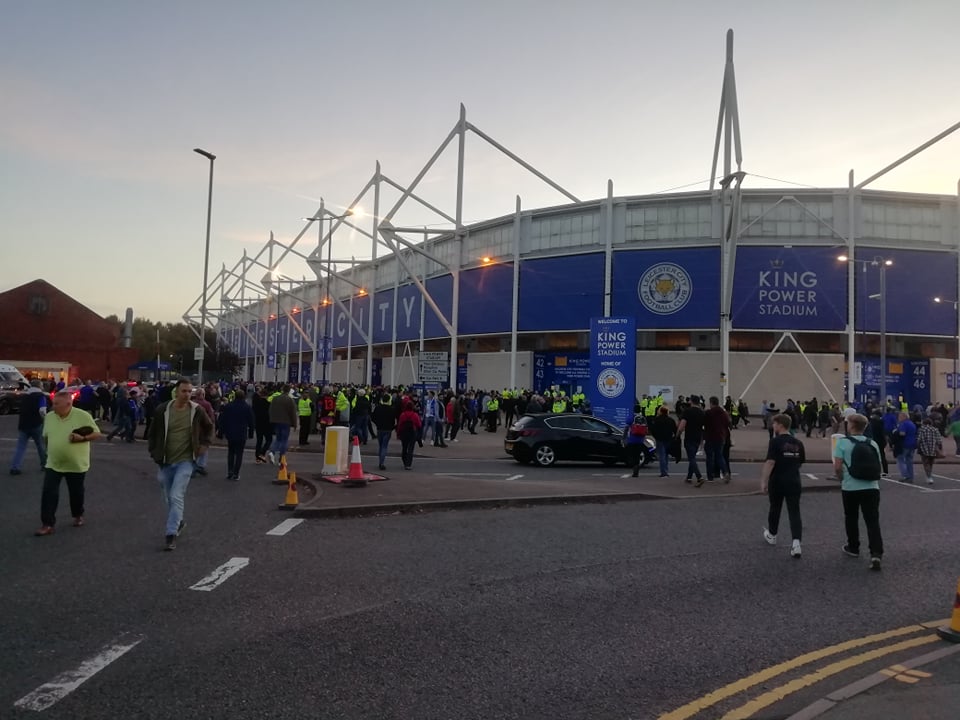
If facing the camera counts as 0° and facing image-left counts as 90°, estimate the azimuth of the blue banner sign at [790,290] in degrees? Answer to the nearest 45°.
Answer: approximately 0°

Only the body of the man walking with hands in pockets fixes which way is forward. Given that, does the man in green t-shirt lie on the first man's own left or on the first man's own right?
on the first man's own right

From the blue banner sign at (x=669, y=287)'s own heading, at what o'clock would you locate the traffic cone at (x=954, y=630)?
The traffic cone is roughly at 12 o'clock from the blue banner sign.

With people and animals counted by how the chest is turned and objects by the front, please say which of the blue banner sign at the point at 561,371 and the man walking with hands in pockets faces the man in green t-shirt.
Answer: the blue banner sign

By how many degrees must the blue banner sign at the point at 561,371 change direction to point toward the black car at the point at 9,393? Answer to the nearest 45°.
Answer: approximately 45° to its right

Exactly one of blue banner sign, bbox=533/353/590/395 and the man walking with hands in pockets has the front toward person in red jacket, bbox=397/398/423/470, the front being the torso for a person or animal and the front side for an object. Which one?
the blue banner sign

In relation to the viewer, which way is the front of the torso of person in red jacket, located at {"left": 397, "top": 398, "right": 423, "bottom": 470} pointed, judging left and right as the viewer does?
facing away from the viewer

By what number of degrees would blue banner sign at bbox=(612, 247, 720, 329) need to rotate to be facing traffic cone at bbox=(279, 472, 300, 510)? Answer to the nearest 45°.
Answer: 0° — it already faces it
